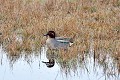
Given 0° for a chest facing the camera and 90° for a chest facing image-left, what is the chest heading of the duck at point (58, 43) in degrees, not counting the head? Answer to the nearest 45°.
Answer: approximately 90°
